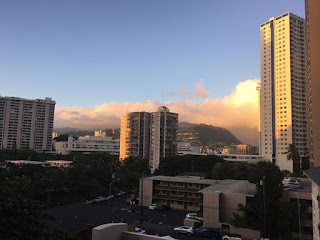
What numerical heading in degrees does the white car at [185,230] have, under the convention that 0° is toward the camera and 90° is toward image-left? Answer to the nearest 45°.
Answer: approximately 90°

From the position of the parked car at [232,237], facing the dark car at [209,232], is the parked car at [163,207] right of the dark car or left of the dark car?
right

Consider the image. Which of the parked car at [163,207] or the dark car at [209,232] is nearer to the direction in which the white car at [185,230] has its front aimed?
the parked car

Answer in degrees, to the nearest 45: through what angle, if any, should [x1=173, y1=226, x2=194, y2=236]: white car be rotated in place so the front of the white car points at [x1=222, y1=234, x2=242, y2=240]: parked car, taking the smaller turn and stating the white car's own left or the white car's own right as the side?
approximately 180°

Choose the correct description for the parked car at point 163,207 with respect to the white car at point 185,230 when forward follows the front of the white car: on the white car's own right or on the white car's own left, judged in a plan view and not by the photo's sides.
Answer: on the white car's own right
